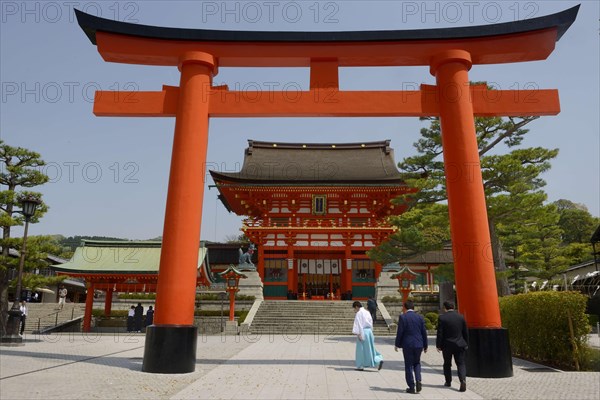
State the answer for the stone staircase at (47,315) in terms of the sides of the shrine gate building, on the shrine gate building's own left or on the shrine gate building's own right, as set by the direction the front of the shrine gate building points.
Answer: on the shrine gate building's own right

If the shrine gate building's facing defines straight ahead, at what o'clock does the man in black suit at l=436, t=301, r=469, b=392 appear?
The man in black suit is roughly at 12 o'clock from the shrine gate building.

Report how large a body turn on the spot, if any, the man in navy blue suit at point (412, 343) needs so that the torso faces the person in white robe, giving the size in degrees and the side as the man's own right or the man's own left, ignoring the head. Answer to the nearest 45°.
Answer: approximately 45° to the man's own left

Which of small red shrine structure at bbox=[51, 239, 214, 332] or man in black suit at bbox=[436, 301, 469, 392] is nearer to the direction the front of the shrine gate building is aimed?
the man in black suit

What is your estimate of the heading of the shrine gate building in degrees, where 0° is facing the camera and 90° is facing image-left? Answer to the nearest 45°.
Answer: approximately 0°

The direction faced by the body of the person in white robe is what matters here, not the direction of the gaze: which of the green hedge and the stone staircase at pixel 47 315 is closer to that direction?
the stone staircase

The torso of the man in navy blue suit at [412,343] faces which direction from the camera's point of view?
away from the camera

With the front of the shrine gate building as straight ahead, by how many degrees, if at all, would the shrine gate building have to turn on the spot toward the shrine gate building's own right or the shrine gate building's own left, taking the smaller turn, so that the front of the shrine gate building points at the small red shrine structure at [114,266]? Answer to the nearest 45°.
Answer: approximately 45° to the shrine gate building's own right

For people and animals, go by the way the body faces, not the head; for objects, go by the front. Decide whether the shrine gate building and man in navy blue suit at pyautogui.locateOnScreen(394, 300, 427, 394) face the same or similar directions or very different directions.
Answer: very different directions
